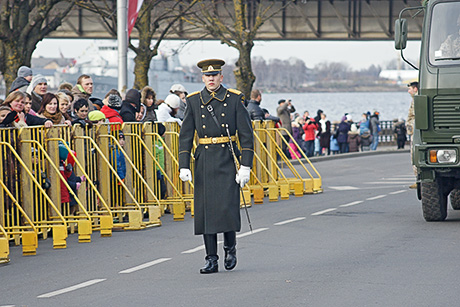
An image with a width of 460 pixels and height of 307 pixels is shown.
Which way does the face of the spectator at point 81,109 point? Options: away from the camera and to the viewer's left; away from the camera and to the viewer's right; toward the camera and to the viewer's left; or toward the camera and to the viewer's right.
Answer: toward the camera and to the viewer's right

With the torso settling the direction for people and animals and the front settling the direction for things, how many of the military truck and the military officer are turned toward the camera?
2

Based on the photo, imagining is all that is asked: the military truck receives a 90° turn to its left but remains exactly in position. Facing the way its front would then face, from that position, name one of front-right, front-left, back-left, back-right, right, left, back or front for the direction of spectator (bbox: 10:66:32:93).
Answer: back

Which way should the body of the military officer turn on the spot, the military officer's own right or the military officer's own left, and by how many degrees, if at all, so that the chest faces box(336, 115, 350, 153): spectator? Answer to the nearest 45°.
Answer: approximately 180°

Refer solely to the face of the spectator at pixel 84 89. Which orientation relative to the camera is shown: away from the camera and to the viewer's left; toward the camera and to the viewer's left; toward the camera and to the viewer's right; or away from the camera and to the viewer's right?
toward the camera and to the viewer's right

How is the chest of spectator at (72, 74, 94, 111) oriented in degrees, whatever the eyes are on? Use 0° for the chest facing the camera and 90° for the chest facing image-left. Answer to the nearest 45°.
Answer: approximately 315°

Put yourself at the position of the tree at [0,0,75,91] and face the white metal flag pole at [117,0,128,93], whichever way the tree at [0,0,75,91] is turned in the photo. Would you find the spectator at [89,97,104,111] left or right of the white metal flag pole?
right

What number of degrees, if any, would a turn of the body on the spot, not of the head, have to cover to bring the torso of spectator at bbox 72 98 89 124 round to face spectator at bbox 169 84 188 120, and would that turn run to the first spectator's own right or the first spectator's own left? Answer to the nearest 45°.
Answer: approximately 90° to the first spectator's own left

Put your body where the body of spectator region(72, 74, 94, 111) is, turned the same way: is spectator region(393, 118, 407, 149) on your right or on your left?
on your left

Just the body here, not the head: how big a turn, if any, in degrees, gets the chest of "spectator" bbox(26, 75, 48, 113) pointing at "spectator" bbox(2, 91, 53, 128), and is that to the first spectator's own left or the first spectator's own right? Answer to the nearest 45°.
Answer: approximately 45° to the first spectator's own right
